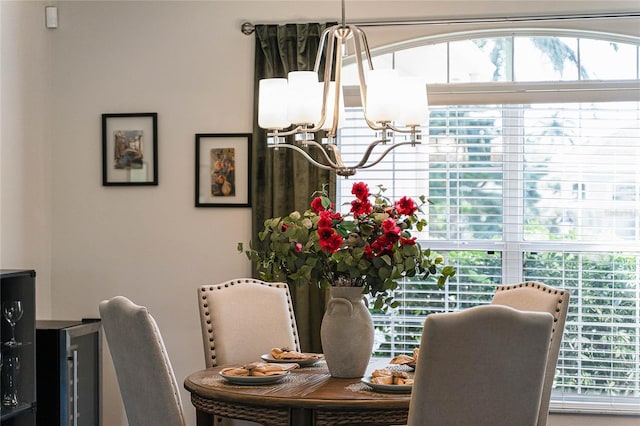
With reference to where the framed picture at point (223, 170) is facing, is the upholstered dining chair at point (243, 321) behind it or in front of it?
in front

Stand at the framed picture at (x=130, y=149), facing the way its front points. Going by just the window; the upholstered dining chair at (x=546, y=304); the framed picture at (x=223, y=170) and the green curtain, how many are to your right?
0

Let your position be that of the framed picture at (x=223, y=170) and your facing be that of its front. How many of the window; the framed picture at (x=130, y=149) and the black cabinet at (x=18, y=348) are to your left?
1

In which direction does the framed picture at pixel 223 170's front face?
toward the camera

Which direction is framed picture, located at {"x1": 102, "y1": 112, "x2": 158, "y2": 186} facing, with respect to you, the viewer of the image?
facing the viewer

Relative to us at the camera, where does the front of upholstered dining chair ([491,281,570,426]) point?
facing the viewer and to the left of the viewer

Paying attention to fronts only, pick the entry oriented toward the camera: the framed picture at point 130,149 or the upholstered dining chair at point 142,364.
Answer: the framed picture

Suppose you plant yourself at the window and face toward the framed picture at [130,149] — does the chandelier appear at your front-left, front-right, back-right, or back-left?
front-left

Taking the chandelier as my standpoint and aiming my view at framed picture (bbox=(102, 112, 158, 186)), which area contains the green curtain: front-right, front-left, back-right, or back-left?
front-right

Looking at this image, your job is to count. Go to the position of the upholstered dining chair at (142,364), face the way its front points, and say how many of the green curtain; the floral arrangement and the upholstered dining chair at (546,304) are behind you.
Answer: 0

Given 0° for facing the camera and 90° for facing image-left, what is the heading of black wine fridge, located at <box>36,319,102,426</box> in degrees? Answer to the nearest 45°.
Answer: approximately 315°

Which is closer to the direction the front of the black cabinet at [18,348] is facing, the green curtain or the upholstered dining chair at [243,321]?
the upholstered dining chair

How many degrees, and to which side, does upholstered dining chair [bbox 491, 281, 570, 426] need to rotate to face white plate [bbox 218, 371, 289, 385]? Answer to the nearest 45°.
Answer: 0° — it already faces it

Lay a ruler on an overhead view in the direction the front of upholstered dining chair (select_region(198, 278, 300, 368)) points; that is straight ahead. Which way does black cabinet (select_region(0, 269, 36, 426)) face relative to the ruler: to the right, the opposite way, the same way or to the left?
the same way

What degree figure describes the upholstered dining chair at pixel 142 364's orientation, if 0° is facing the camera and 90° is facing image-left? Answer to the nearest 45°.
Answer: approximately 225°
